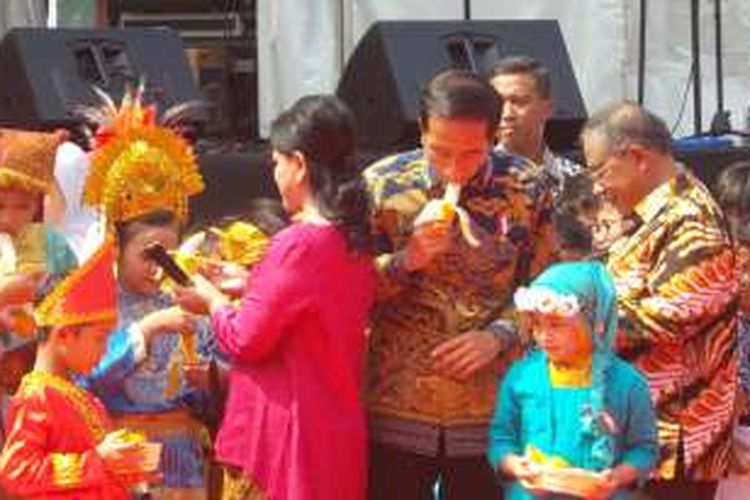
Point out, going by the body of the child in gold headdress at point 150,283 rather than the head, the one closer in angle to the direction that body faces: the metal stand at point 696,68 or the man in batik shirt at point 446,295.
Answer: the man in batik shirt

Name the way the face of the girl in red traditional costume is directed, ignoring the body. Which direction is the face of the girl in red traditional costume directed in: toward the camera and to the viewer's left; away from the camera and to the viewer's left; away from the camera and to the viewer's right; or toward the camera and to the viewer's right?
toward the camera and to the viewer's right

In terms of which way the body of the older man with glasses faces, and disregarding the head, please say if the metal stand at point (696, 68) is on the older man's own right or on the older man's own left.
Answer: on the older man's own right

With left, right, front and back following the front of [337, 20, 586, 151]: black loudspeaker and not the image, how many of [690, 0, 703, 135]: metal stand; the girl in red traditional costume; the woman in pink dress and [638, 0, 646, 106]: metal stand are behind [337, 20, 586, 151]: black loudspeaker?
2

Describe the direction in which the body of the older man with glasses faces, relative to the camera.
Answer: to the viewer's left

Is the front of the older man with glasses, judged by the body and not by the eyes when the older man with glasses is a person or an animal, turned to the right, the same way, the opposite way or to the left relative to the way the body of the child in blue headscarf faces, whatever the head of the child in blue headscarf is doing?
to the right

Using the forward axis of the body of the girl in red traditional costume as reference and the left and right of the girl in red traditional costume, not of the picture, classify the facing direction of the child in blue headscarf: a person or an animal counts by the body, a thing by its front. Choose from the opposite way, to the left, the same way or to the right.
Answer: to the right

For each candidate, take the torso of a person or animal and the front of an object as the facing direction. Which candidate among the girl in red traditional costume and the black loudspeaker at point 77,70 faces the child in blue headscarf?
the girl in red traditional costume

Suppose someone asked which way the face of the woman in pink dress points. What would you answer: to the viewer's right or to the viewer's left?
to the viewer's left

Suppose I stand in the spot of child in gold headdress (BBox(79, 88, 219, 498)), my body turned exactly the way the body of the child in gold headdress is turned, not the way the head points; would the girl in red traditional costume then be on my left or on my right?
on my right

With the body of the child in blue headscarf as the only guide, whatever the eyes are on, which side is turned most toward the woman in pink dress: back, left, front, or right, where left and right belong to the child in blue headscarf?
right

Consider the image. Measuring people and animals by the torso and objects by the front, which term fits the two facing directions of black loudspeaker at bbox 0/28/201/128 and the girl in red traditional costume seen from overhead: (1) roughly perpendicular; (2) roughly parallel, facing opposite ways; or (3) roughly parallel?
roughly perpendicular

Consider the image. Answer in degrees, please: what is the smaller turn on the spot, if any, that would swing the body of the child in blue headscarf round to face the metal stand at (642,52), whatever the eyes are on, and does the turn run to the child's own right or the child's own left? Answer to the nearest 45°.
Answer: approximately 180°

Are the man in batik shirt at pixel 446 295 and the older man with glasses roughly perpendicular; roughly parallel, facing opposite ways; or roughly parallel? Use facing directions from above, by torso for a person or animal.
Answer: roughly perpendicular
